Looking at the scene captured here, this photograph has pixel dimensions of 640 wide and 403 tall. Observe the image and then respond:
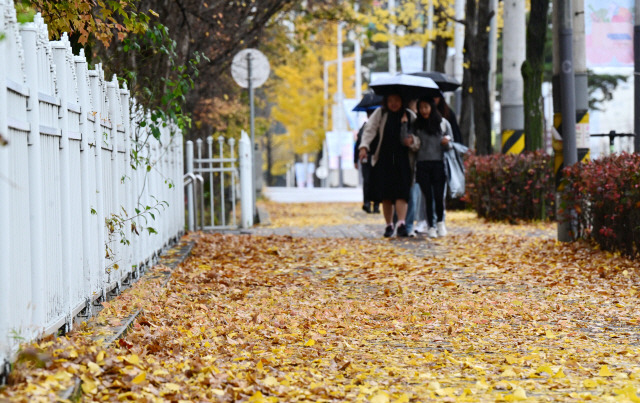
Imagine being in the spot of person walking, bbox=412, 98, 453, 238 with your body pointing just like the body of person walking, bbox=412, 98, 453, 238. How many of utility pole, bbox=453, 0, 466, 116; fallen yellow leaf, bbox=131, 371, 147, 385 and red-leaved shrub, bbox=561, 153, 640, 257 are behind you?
1

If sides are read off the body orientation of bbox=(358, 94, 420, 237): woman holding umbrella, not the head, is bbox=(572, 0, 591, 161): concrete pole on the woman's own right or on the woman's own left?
on the woman's own left

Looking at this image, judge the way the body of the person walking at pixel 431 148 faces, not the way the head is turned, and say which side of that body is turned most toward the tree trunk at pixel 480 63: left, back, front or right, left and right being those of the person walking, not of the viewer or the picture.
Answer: back

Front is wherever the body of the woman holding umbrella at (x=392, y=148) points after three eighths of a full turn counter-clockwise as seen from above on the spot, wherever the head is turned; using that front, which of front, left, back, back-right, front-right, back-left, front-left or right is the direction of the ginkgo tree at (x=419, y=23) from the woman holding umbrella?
front-left

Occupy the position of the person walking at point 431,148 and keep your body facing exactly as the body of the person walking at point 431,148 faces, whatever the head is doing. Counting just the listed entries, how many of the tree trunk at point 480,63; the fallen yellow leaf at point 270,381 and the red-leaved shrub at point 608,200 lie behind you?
1

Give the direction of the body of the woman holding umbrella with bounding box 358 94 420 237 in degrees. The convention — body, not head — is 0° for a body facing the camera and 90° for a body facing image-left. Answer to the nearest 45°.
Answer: approximately 0°

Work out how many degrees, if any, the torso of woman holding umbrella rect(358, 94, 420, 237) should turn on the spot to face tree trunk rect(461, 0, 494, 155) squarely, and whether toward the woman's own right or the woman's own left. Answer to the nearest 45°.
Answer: approximately 180°

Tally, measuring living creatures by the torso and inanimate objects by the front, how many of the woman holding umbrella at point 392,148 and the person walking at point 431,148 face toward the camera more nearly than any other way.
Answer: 2

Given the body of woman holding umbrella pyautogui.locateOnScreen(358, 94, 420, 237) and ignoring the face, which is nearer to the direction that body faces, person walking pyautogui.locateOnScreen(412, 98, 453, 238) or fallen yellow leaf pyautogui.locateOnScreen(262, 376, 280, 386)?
the fallen yellow leaf

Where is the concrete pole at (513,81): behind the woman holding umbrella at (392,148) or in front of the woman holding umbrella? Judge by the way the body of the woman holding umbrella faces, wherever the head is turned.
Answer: behind
